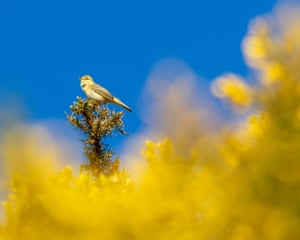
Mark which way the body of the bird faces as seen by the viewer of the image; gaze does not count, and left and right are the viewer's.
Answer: facing to the left of the viewer
